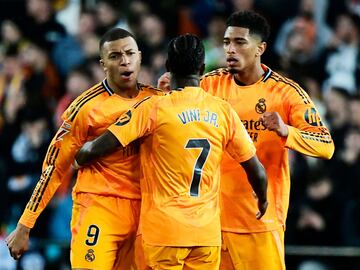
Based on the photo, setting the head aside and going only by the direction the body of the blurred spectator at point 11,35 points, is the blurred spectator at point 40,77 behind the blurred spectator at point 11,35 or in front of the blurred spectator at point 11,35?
in front

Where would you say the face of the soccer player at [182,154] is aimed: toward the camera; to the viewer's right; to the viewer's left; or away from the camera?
away from the camera

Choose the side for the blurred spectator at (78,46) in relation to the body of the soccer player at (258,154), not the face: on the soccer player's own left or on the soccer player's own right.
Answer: on the soccer player's own right

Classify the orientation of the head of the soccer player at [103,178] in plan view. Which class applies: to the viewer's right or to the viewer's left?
to the viewer's right

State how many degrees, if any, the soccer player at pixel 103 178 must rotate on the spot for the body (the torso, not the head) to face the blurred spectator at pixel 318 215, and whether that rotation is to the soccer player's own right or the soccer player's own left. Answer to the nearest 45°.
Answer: approximately 90° to the soccer player's own left

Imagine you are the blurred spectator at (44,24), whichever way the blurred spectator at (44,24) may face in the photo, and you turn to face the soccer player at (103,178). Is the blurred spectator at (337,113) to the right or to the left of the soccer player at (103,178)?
left

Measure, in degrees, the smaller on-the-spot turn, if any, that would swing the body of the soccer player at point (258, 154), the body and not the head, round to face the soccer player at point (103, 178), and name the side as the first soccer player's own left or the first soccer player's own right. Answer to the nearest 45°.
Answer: approximately 45° to the first soccer player's own right

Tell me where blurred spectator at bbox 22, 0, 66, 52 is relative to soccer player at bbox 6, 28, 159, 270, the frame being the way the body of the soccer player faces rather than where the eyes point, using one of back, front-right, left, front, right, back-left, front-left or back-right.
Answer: back-left

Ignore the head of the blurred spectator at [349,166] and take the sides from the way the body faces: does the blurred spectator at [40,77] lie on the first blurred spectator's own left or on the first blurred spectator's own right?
on the first blurred spectator's own right
